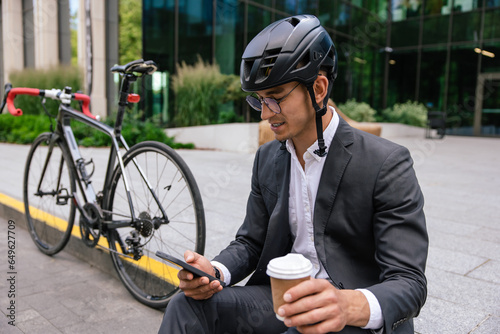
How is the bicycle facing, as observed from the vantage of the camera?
facing away from the viewer and to the left of the viewer

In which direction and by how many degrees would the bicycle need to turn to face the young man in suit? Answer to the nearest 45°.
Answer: approximately 135° to its left

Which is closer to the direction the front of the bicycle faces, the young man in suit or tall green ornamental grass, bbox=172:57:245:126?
the tall green ornamental grass

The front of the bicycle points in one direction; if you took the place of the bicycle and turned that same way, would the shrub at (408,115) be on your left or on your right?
on your right

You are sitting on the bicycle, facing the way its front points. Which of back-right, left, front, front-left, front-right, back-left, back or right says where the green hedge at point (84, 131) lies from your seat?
front-right

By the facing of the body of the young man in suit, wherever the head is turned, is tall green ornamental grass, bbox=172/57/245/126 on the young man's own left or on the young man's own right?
on the young man's own right

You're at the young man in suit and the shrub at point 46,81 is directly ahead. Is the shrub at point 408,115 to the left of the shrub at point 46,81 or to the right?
right

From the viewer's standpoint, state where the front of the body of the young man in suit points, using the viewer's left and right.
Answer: facing the viewer and to the left of the viewer

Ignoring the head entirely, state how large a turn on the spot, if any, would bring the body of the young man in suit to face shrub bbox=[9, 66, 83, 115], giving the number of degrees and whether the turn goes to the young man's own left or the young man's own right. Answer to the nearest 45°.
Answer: approximately 90° to the young man's own right

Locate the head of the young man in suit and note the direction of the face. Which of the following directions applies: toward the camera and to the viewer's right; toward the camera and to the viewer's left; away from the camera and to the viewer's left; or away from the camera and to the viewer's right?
toward the camera and to the viewer's left

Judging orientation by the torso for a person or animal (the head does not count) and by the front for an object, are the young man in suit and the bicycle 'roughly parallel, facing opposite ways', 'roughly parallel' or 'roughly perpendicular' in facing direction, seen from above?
roughly perpendicular

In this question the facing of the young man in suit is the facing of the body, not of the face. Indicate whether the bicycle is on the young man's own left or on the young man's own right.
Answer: on the young man's own right

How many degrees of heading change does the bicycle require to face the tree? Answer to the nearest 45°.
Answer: approximately 45° to its right

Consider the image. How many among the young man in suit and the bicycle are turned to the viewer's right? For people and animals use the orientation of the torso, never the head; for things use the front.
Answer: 0

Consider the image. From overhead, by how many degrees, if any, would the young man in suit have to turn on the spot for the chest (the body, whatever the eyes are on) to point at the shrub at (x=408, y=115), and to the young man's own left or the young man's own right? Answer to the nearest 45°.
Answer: approximately 135° to the young man's own right
